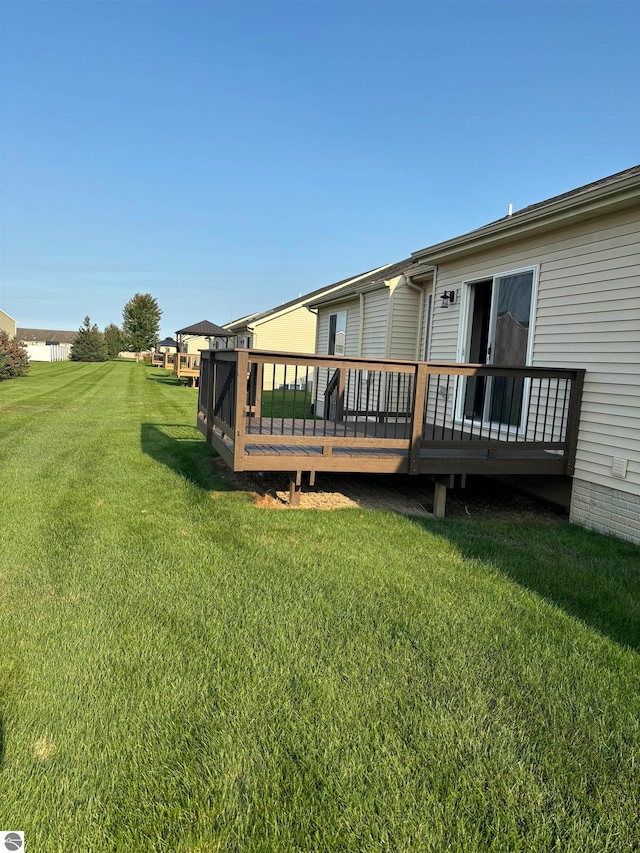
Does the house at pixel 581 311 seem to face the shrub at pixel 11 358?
no

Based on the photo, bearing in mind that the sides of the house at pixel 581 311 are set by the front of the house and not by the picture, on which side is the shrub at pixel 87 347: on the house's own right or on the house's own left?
on the house's own left

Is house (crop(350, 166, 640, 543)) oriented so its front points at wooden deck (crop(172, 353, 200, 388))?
no

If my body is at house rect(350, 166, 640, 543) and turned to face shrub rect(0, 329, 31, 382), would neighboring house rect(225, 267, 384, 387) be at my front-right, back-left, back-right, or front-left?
front-right

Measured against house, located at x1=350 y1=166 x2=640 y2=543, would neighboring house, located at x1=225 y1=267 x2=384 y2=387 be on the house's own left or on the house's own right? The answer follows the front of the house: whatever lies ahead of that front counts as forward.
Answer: on the house's own left

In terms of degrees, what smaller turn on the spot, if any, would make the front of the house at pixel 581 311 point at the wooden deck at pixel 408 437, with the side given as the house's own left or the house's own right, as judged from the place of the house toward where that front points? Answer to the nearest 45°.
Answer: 0° — it already faces it
